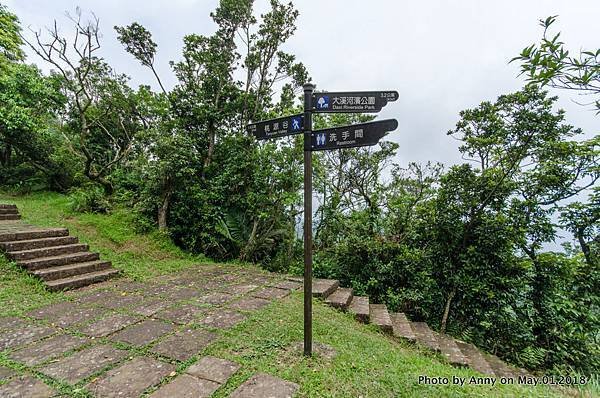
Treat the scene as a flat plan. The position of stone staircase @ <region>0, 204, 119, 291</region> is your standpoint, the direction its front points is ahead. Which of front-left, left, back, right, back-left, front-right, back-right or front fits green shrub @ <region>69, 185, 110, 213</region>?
back-left

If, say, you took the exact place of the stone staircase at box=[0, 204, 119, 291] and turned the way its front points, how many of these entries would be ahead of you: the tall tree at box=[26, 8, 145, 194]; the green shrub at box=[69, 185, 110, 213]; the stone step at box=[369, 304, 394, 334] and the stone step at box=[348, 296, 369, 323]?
2

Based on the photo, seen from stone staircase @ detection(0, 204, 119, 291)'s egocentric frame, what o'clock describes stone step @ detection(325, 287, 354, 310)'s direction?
The stone step is roughly at 12 o'clock from the stone staircase.

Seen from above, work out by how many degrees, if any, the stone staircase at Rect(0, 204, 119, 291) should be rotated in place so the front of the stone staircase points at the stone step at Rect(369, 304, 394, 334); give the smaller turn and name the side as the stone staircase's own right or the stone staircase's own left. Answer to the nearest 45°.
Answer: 0° — it already faces it

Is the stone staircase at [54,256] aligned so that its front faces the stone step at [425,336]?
yes

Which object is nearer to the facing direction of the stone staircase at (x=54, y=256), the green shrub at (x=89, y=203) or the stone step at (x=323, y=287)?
the stone step

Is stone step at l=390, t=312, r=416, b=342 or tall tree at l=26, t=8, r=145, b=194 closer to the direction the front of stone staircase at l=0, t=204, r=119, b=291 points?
the stone step

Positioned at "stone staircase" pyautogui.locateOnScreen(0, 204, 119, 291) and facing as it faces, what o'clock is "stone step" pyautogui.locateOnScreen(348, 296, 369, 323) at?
The stone step is roughly at 12 o'clock from the stone staircase.

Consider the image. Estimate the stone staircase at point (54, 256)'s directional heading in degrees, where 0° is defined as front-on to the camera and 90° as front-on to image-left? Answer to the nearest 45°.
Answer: approximately 315°
